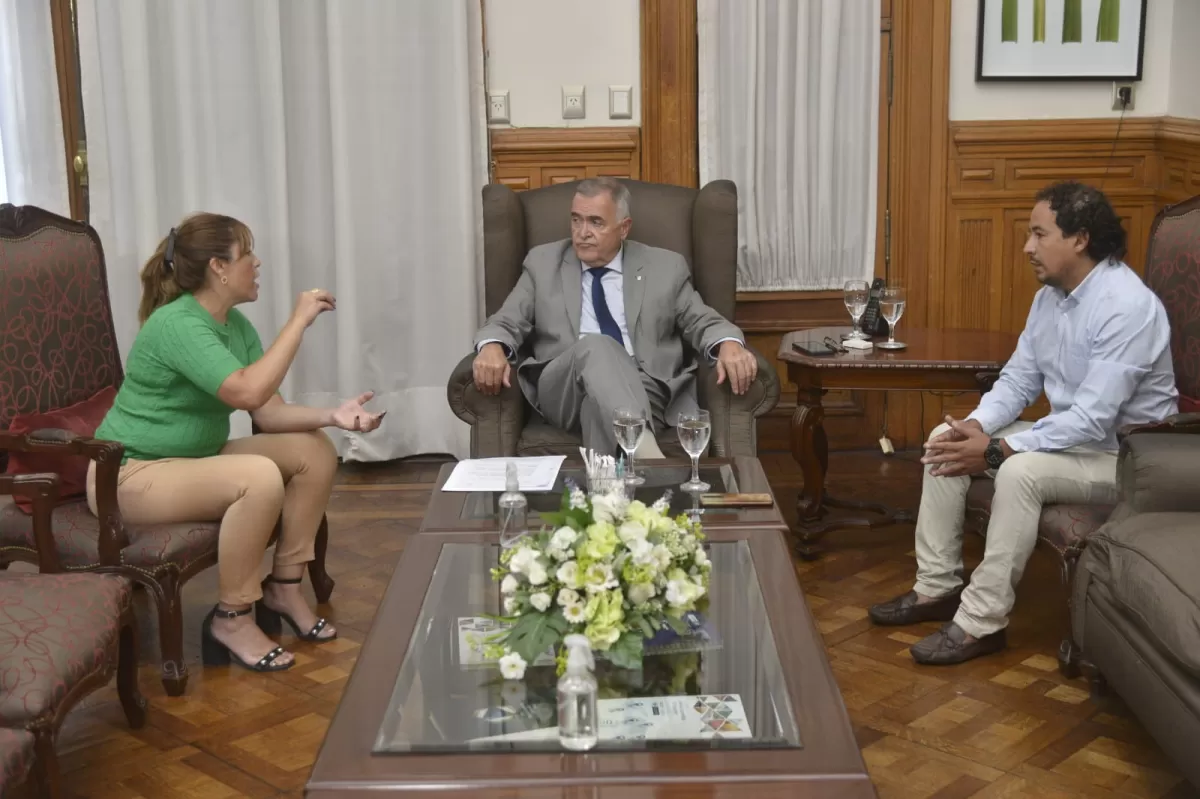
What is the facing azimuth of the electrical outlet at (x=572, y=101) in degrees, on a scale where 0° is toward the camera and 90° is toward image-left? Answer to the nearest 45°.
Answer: approximately 0°

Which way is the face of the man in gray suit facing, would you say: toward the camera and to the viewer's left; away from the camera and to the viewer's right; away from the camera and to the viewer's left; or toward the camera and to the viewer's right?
toward the camera and to the viewer's left

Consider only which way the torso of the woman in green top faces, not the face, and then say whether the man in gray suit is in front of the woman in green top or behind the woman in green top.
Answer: in front

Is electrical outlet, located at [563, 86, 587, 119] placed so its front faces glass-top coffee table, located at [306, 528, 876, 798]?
yes

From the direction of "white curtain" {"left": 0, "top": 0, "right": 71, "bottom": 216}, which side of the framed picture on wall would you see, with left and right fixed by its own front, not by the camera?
right

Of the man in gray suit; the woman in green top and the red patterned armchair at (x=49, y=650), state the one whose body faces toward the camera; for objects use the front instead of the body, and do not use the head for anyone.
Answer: the man in gray suit

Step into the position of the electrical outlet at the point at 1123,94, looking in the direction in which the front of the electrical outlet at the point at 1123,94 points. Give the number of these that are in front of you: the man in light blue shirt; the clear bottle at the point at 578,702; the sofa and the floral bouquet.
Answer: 4

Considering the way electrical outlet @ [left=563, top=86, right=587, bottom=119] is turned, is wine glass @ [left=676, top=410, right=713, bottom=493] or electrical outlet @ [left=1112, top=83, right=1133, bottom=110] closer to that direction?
the wine glass

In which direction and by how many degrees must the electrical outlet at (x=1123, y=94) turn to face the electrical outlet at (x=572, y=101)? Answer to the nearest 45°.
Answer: approximately 90° to its right

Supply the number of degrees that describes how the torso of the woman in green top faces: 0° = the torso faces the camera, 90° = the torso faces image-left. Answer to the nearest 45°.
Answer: approximately 270°

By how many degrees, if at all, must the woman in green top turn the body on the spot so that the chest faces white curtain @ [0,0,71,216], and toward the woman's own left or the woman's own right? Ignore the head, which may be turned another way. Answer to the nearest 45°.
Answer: approximately 90° to the woman's own left

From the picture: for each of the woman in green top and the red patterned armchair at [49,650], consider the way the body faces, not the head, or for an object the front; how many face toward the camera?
0

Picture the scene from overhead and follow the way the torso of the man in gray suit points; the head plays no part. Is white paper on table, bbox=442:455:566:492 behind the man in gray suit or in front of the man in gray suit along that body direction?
in front

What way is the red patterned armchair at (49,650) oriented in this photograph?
to the viewer's right

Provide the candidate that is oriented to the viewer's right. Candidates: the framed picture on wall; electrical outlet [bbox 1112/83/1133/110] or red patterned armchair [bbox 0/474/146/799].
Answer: the red patterned armchair

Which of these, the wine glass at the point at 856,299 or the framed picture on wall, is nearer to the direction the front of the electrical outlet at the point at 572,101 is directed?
the wine glass

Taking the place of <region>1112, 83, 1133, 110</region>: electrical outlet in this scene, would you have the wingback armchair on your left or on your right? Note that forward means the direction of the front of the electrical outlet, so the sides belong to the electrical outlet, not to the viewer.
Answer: on your right
